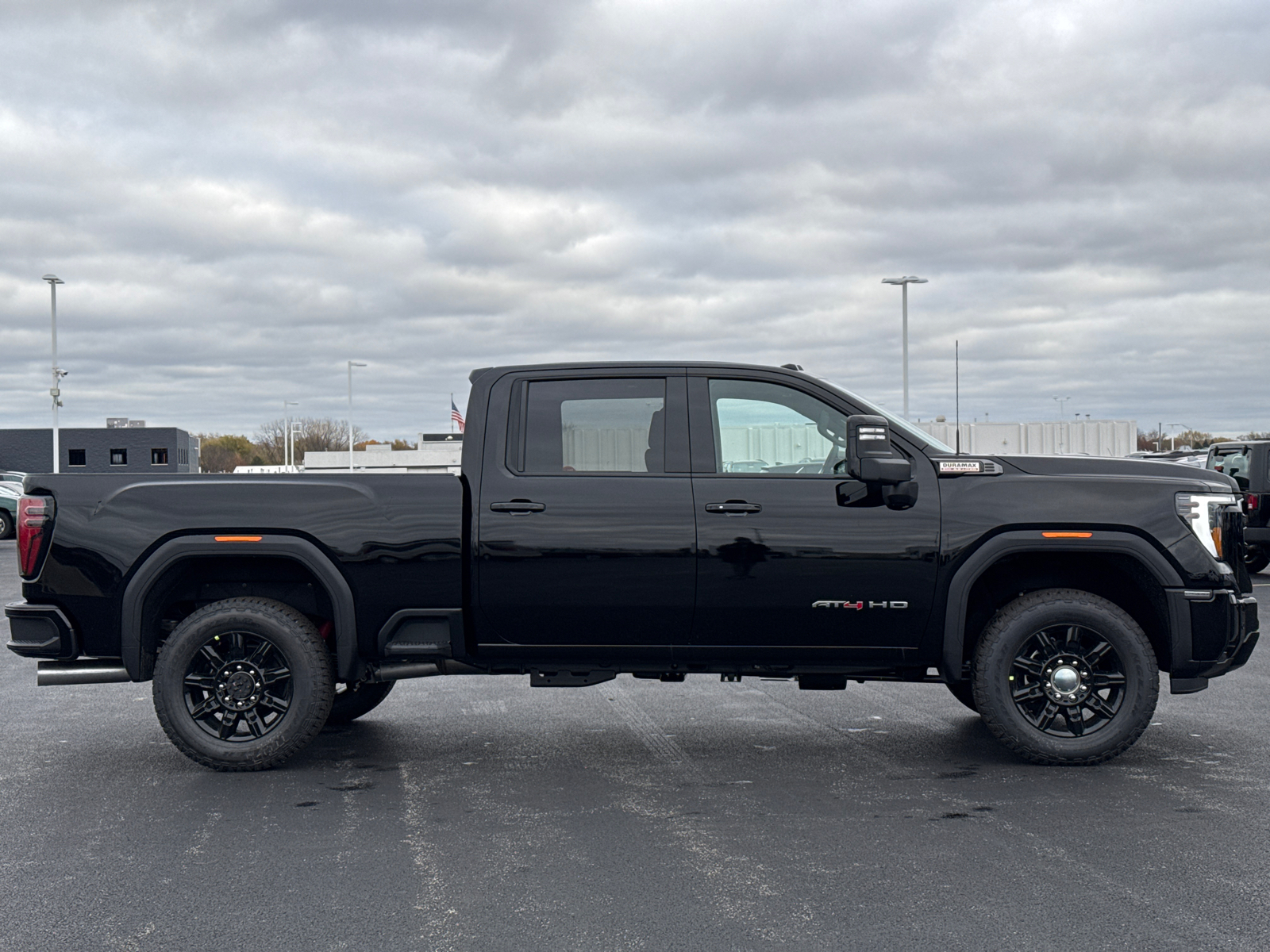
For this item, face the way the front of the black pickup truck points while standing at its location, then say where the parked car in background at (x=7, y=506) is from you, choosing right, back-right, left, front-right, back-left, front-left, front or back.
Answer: back-left

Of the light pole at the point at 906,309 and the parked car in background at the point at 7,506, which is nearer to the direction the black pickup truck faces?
the light pole

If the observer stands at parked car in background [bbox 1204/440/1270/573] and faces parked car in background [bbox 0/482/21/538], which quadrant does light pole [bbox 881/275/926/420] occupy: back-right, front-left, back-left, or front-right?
front-right

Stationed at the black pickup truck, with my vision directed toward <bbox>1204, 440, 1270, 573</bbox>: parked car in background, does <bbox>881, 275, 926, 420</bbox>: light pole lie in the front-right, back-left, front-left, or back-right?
front-left

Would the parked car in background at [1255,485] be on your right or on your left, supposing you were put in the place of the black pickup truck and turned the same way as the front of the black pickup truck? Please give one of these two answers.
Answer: on your left

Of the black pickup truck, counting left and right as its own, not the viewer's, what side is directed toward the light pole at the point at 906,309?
left

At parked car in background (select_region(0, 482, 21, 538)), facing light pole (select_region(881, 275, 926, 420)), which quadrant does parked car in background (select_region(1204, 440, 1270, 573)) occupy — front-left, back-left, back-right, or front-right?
front-right

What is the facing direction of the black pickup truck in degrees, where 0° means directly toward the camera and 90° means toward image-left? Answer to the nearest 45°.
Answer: approximately 270°

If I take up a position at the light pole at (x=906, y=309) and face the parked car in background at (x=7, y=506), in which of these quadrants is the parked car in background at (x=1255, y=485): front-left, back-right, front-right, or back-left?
front-left

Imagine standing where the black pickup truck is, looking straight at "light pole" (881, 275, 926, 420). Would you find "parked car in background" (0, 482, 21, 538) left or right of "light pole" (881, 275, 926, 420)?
left
